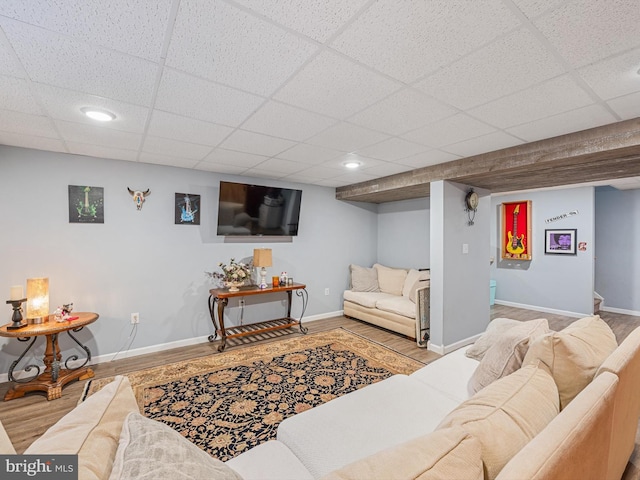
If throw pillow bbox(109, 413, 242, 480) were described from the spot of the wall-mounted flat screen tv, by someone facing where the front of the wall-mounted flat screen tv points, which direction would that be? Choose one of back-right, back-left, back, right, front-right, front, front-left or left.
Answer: front-right

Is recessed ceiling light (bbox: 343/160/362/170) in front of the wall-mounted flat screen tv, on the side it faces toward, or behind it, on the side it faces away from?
in front

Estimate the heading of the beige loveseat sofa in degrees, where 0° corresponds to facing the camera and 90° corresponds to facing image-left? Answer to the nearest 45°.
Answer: approximately 45°

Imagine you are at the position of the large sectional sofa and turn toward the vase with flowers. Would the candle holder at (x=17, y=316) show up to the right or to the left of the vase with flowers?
left

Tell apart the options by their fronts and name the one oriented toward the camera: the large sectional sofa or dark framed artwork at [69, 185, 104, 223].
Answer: the dark framed artwork

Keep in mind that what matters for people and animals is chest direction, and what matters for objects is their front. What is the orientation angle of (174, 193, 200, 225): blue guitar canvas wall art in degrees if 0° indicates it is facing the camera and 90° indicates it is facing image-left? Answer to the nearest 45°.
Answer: approximately 0°

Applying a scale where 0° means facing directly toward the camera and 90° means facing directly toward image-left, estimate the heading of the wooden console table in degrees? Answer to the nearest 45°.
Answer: approximately 315°

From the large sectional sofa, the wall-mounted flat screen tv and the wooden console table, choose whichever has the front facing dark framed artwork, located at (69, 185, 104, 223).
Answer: the large sectional sofa

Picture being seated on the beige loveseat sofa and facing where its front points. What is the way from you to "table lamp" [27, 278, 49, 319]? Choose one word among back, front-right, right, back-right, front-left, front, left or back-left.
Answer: front

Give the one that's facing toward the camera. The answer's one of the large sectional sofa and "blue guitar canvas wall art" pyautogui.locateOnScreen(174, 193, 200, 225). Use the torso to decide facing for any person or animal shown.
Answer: the blue guitar canvas wall art

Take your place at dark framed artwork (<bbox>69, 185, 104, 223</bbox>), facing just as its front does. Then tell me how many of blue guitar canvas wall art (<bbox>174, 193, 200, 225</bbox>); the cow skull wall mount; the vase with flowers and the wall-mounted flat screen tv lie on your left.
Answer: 4

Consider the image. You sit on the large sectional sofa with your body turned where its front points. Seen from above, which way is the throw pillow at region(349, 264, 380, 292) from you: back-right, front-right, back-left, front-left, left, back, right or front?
front-right

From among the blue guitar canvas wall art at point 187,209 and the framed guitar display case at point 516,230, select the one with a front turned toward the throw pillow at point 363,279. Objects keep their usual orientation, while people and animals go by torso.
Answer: the framed guitar display case

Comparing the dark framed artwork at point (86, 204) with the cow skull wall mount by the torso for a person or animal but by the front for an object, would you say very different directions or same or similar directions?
same or similar directions

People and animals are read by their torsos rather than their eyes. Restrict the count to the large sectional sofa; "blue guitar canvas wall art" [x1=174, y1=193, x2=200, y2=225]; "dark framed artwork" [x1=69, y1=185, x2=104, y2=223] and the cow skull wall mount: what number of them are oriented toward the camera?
3

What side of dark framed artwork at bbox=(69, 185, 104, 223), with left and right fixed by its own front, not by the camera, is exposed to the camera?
front

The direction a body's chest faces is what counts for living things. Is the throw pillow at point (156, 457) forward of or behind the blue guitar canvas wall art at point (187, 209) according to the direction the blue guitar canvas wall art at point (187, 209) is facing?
forward

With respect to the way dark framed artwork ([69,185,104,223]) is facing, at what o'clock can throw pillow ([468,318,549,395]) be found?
The throw pillow is roughly at 11 o'clock from the dark framed artwork.
